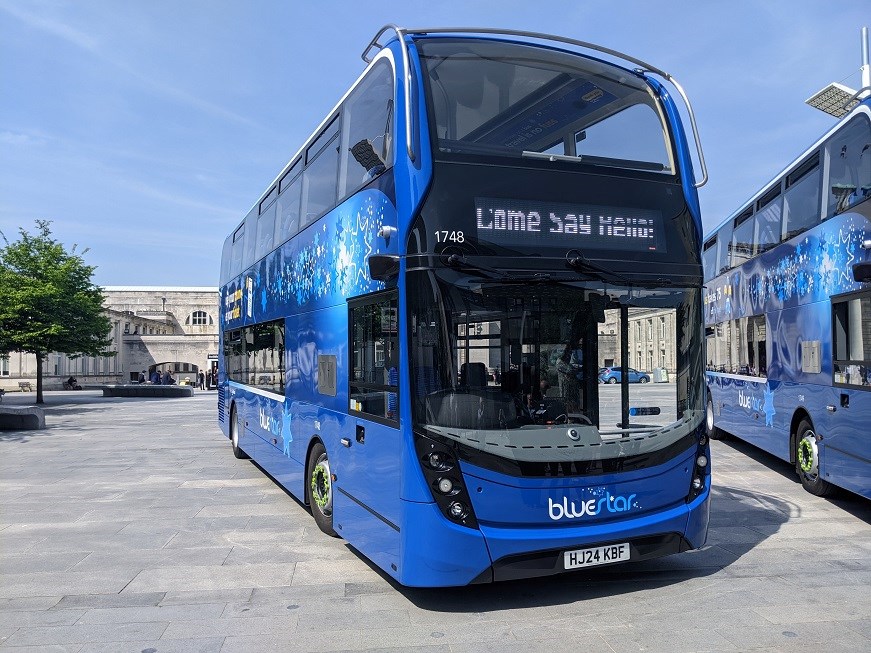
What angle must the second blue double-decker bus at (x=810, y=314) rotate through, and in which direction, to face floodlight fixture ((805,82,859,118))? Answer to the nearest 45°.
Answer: approximately 135° to its left

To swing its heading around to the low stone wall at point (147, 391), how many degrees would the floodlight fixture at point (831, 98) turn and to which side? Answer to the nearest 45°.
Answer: approximately 45° to its right

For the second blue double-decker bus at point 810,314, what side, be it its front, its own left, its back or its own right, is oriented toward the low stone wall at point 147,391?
back

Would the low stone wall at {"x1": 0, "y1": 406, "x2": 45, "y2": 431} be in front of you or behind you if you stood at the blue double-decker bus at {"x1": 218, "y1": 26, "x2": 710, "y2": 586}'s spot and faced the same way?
behind

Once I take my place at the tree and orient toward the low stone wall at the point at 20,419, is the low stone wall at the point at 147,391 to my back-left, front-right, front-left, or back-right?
back-left

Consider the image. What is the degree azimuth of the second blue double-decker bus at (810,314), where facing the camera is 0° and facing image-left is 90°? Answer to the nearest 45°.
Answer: approximately 315°

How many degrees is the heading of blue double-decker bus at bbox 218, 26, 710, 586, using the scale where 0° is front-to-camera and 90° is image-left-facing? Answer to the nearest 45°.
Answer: approximately 315°
